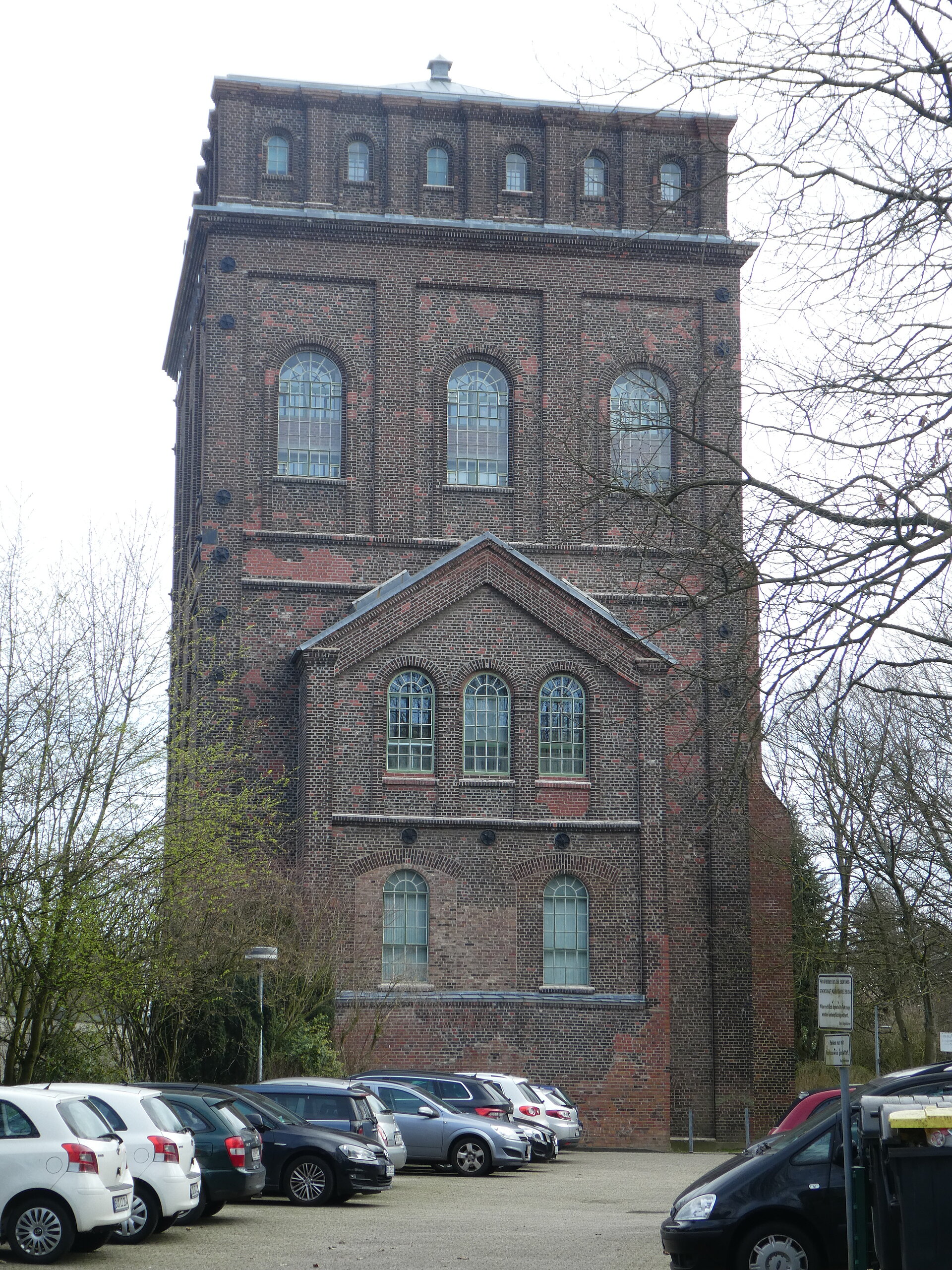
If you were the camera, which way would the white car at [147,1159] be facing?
facing away from the viewer and to the left of the viewer

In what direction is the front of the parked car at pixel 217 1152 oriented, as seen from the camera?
facing away from the viewer and to the left of the viewer
